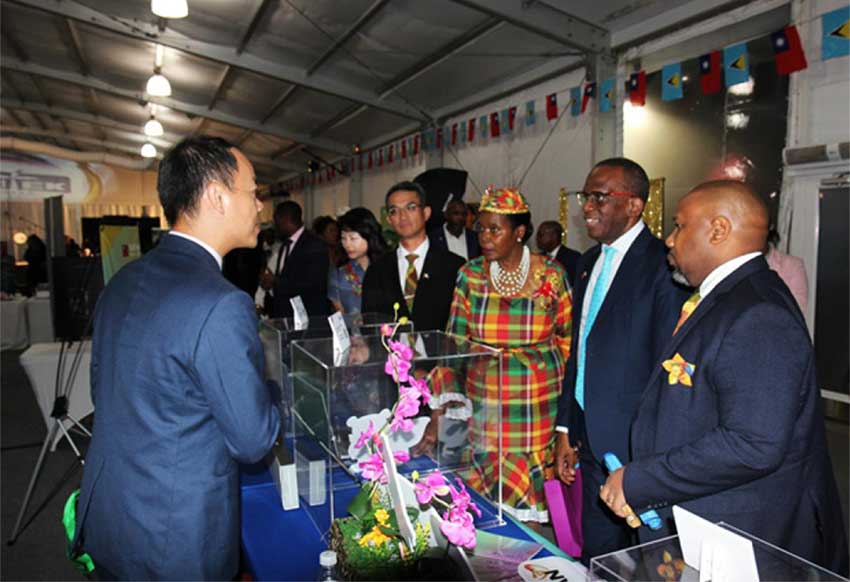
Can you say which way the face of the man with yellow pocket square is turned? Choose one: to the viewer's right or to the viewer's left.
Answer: to the viewer's left

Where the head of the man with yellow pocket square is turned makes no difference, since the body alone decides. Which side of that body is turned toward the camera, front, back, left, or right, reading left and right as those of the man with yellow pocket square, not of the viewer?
left

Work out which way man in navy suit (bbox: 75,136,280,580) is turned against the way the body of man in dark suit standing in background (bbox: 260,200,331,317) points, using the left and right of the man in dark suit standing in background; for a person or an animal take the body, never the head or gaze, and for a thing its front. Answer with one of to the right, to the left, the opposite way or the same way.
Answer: the opposite way

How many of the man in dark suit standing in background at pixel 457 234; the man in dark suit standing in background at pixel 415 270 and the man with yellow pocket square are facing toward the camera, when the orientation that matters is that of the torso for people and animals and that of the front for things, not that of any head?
2

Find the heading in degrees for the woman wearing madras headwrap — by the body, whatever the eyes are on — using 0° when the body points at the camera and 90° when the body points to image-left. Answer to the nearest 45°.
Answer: approximately 45°

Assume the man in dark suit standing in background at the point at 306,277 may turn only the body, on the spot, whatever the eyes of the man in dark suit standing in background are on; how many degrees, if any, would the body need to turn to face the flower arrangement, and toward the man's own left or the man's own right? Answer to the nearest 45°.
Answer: approximately 45° to the man's own left

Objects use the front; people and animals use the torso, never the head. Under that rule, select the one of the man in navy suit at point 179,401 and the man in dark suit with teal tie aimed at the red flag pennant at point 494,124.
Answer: the man in navy suit

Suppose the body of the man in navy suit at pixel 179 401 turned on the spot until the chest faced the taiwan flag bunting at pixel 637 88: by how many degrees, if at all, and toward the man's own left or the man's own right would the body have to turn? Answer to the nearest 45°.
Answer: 0° — they already face it

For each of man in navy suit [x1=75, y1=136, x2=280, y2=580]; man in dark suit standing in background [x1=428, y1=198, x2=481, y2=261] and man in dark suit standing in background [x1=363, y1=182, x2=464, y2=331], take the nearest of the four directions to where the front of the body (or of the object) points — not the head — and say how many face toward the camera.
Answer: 2

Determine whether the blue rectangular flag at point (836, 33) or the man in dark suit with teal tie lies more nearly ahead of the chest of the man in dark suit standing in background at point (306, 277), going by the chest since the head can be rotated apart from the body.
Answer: the man in dark suit with teal tie

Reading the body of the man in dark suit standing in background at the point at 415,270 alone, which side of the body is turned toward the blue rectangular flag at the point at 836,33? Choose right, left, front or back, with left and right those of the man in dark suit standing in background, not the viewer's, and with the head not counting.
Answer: left

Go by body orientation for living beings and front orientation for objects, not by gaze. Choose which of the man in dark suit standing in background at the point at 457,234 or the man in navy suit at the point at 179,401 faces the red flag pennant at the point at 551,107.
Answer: the man in navy suit
